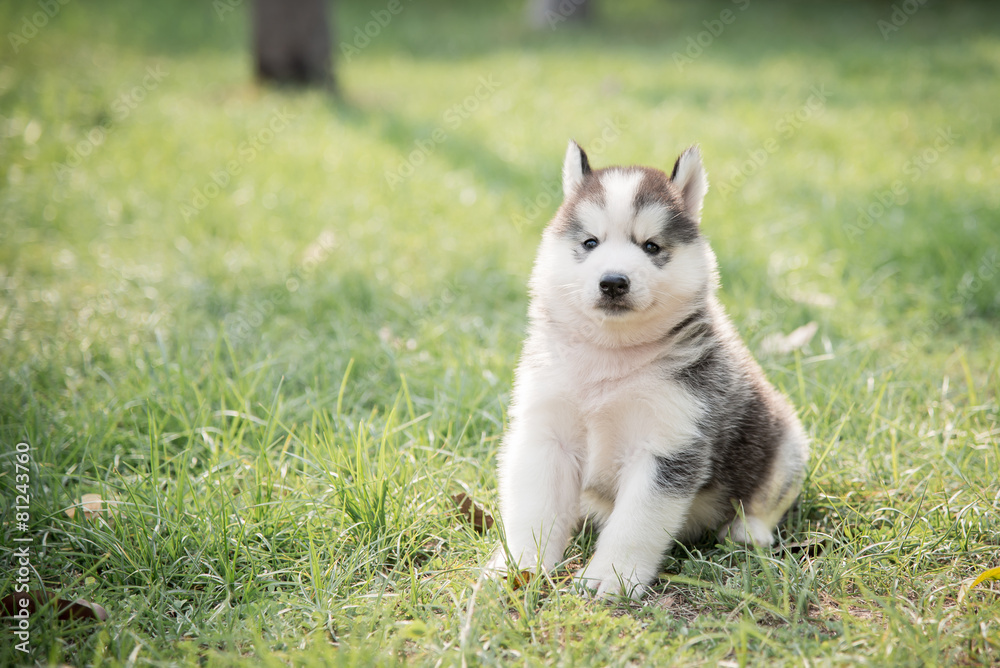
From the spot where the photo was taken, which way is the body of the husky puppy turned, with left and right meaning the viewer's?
facing the viewer and to the left of the viewer

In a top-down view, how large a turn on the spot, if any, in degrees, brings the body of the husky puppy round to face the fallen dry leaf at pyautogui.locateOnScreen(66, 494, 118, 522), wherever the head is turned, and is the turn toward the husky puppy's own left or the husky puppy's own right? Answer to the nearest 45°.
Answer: approximately 45° to the husky puppy's own right

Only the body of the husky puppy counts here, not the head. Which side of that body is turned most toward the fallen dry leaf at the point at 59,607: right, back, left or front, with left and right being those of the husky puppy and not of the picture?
front

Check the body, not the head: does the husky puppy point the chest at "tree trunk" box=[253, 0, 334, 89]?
no
